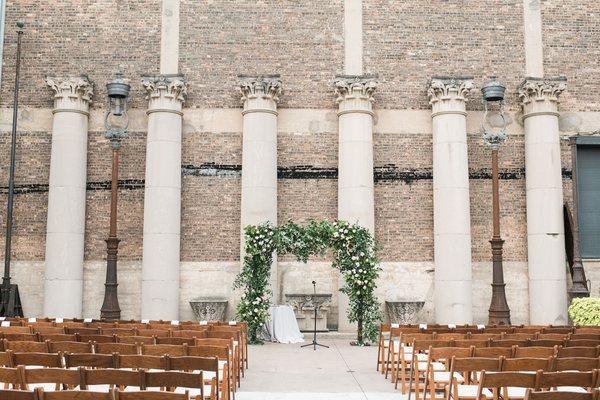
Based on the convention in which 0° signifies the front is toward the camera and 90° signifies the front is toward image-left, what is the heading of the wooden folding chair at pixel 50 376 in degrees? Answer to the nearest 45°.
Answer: approximately 180°

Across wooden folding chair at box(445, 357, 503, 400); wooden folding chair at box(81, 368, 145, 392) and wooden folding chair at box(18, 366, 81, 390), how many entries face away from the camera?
3

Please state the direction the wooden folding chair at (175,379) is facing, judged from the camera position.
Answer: facing away from the viewer

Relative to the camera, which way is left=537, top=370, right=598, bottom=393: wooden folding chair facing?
away from the camera

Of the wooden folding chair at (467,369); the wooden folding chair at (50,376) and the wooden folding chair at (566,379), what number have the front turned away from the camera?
3

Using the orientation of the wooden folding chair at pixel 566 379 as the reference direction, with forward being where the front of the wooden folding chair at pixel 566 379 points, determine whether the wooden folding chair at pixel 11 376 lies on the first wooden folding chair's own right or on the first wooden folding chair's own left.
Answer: on the first wooden folding chair's own left

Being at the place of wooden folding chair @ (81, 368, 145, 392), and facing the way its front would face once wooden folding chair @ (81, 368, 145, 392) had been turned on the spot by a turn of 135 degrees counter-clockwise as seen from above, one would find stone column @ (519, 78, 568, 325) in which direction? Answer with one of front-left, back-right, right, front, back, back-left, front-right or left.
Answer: back

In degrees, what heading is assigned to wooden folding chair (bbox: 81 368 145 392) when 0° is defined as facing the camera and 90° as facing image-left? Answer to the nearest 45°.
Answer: approximately 180°

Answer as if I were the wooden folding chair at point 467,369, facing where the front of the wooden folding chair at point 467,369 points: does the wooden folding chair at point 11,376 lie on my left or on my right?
on my left

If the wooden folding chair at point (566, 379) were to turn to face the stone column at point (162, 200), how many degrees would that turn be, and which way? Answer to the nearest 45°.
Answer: approximately 45° to its left

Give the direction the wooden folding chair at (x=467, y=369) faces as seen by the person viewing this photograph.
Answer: facing away from the viewer
